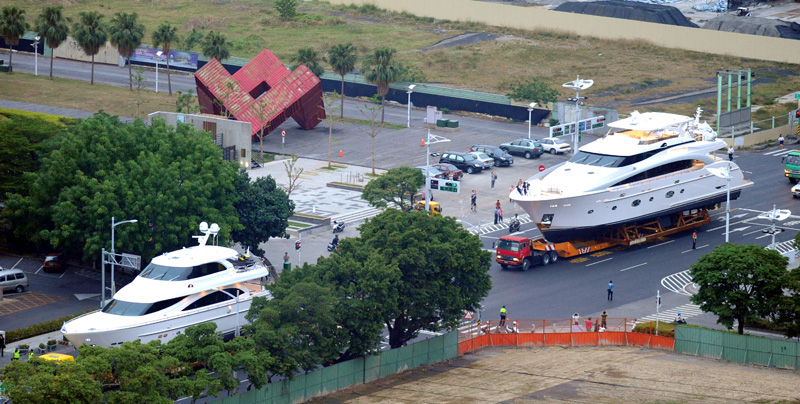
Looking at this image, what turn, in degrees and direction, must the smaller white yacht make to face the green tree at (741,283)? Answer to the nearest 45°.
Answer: approximately 135° to its left

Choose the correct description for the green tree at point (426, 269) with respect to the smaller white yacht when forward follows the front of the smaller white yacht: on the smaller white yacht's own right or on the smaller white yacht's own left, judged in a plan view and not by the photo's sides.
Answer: on the smaller white yacht's own left

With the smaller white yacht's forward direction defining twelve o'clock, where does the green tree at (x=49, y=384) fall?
The green tree is roughly at 11 o'clock from the smaller white yacht.

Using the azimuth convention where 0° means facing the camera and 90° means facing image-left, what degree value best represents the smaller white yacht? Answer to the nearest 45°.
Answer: approximately 45°

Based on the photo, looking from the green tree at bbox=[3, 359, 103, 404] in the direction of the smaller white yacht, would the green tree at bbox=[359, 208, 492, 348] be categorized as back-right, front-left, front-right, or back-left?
front-right
